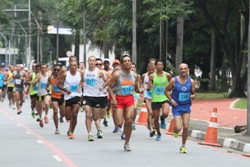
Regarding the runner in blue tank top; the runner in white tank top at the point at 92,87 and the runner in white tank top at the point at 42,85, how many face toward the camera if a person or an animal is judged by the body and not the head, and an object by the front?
3

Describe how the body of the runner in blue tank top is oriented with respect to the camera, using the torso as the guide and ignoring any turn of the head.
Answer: toward the camera

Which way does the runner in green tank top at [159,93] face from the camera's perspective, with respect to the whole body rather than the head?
toward the camera

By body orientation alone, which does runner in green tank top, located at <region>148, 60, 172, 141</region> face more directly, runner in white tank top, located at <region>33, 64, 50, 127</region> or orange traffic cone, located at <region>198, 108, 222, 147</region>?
the orange traffic cone

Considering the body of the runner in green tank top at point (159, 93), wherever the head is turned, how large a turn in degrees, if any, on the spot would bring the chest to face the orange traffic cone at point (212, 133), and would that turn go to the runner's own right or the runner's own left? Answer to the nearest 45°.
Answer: approximately 45° to the runner's own left

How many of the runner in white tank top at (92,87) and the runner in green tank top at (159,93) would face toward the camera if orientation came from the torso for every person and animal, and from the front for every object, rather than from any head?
2

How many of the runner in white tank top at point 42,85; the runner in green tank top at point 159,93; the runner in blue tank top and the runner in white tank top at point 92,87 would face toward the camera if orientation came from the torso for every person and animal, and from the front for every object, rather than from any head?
4

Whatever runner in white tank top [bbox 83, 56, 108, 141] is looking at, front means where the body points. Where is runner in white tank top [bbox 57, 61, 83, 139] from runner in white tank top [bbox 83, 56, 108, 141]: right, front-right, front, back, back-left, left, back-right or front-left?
back-right
